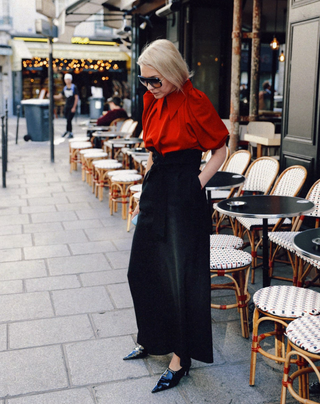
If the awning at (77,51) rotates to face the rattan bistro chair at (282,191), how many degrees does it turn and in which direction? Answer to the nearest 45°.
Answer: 0° — it already faces it

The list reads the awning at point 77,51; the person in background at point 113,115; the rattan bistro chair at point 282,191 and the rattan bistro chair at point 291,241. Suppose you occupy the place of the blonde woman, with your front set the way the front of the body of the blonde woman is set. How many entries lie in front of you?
0

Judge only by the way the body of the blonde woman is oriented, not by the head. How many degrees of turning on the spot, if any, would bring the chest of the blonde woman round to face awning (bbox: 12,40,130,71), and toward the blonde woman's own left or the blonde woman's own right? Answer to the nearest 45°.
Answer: approximately 135° to the blonde woman's own right

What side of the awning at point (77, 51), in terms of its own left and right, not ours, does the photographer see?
front

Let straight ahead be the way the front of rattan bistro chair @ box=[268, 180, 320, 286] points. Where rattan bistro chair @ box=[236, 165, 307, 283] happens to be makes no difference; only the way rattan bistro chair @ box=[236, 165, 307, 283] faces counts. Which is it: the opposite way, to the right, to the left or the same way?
the same way

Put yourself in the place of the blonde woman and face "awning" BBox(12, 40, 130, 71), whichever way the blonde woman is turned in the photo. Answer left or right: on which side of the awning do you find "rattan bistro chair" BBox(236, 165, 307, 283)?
right

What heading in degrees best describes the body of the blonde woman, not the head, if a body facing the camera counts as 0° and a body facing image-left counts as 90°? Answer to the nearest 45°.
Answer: approximately 45°

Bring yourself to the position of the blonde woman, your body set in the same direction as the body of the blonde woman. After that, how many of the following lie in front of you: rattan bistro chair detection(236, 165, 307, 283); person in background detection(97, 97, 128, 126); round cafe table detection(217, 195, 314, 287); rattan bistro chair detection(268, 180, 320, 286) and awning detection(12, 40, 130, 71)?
0

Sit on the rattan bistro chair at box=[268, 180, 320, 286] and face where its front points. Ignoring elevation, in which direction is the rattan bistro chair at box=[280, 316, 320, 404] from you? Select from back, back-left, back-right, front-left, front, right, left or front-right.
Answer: front-left

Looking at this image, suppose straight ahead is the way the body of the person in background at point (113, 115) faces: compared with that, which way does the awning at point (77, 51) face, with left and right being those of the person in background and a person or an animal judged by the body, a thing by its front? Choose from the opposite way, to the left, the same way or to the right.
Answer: to the left

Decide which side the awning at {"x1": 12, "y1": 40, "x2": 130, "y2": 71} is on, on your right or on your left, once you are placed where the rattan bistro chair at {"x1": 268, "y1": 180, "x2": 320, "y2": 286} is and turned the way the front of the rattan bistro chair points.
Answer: on your right

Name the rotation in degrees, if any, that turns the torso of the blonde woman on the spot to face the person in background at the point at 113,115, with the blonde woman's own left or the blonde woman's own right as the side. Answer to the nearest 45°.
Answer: approximately 135° to the blonde woman's own right

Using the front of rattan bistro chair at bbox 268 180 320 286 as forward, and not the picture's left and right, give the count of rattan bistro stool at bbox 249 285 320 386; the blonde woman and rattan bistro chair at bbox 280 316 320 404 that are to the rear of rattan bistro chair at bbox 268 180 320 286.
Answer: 0

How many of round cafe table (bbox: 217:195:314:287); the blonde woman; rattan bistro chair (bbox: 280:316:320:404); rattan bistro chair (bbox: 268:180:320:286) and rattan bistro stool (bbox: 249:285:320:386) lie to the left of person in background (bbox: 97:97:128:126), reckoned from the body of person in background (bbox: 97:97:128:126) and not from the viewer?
5

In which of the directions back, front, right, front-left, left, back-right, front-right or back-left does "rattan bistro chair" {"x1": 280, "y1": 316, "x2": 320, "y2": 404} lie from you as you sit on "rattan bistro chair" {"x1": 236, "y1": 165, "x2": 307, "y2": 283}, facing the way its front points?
front-left

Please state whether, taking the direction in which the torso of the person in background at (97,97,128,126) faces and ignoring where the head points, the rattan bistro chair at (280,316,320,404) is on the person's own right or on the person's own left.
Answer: on the person's own left

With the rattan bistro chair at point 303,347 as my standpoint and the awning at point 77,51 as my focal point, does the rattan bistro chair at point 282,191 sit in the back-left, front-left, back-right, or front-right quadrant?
front-right
